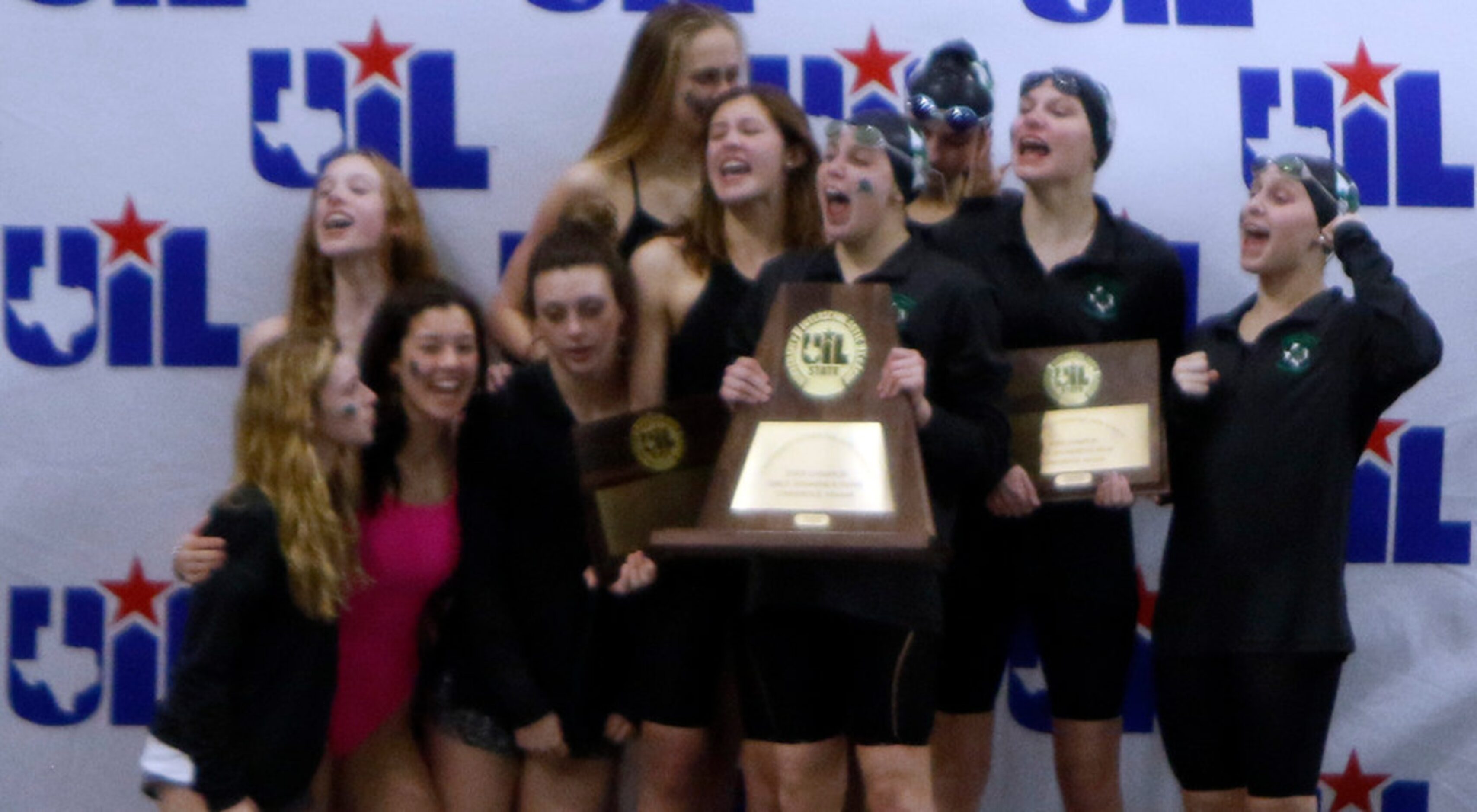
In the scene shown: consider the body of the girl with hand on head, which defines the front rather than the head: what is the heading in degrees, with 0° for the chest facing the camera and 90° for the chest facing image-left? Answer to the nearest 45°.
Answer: approximately 45°
